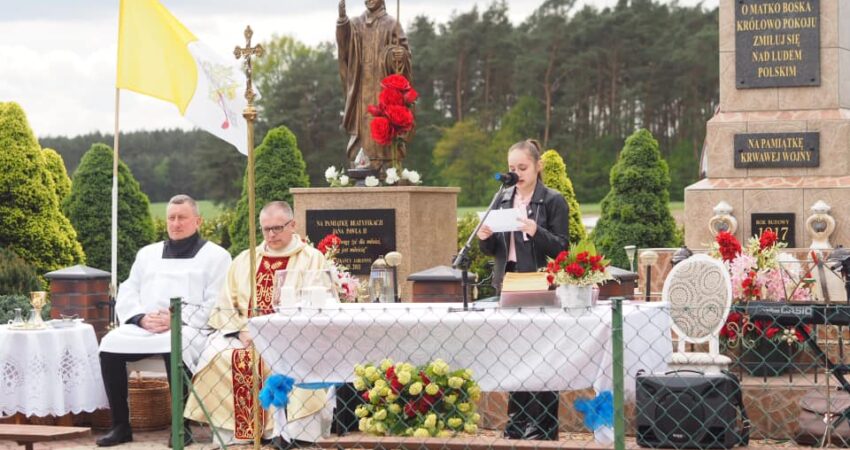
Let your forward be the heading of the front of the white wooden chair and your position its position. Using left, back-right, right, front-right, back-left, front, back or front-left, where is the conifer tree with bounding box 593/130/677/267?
back

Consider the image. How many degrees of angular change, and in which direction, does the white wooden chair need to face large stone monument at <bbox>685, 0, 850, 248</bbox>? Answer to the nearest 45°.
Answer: approximately 180°

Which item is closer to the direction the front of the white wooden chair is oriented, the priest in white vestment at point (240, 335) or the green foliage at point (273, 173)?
the priest in white vestment

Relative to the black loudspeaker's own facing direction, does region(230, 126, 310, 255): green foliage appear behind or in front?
behind

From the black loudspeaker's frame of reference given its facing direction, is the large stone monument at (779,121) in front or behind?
behind

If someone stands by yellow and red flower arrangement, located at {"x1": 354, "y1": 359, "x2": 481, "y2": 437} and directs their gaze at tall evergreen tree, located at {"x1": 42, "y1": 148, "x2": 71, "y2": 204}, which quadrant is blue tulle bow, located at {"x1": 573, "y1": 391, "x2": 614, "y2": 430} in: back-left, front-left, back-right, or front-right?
back-right

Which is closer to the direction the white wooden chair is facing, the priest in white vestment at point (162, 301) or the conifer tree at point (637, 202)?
the priest in white vestment

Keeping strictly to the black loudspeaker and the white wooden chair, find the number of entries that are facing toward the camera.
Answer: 2

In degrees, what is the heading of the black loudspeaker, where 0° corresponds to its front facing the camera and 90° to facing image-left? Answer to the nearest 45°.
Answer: approximately 0°

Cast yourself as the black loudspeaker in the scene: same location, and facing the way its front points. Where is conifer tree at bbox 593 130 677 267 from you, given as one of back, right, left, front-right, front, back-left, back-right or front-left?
back

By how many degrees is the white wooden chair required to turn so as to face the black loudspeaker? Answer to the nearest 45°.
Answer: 0° — it already faces it
